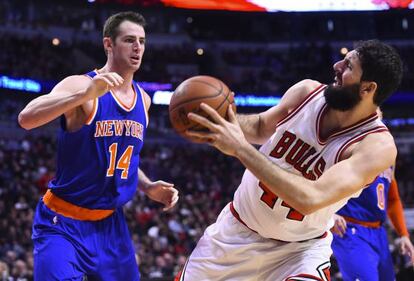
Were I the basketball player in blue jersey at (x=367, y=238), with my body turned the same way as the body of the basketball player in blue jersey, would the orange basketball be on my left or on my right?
on my right

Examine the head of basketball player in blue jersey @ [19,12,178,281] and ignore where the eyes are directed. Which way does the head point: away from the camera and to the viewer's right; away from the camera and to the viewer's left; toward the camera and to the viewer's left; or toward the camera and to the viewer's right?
toward the camera and to the viewer's right

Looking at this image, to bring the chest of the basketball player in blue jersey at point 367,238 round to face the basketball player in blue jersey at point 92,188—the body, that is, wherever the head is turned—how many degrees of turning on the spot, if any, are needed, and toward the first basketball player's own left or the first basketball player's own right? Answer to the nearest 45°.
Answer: approximately 90° to the first basketball player's own right

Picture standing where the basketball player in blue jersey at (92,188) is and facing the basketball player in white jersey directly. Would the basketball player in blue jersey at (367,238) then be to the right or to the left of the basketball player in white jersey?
left

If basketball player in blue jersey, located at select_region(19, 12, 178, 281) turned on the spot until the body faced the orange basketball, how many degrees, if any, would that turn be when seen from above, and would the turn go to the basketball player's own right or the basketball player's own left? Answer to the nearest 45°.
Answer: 0° — they already face it

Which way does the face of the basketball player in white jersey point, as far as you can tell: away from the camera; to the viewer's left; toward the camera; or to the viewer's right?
to the viewer's left

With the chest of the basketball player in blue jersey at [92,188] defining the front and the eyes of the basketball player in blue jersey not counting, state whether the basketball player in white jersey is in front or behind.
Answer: in front

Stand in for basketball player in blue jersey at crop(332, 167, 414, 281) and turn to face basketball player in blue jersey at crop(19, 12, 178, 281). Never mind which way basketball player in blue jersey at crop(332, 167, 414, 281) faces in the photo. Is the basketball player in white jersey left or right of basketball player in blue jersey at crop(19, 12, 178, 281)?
left

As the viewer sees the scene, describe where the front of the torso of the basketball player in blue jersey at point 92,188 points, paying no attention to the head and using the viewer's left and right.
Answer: facing the viewer and to the right of the viewer

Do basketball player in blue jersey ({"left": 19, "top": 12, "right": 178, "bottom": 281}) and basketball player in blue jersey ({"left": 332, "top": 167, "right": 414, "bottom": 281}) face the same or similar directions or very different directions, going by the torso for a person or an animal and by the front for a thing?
same or similar directions

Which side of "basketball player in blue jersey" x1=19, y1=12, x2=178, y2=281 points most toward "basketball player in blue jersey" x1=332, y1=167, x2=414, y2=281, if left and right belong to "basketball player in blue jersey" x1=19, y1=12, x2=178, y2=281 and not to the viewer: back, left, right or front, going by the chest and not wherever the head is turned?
left
